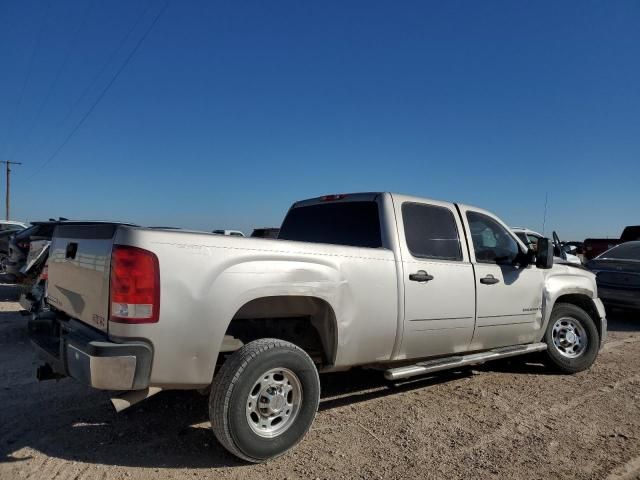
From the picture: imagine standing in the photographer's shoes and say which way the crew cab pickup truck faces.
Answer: facing away from the viewer and to the right of the viewer

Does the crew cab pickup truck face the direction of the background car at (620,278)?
yes

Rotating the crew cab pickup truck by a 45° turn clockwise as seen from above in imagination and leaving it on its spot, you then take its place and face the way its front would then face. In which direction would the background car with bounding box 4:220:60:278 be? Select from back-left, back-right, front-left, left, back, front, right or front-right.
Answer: back-left
